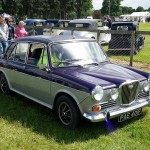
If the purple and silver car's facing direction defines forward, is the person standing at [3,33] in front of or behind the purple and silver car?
behind

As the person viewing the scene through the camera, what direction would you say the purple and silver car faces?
facing the viewer and to the right of the viewer

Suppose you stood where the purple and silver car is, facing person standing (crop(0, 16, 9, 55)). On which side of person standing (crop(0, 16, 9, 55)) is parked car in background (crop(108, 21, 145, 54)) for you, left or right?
right

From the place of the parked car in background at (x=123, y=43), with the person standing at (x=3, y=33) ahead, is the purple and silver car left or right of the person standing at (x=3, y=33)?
left

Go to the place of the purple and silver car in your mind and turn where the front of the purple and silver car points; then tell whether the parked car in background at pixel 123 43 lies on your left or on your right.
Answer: on your left
